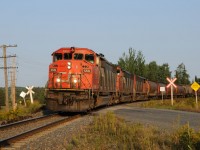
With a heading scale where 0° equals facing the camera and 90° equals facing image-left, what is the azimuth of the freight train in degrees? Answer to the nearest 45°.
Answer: approximately 45°
